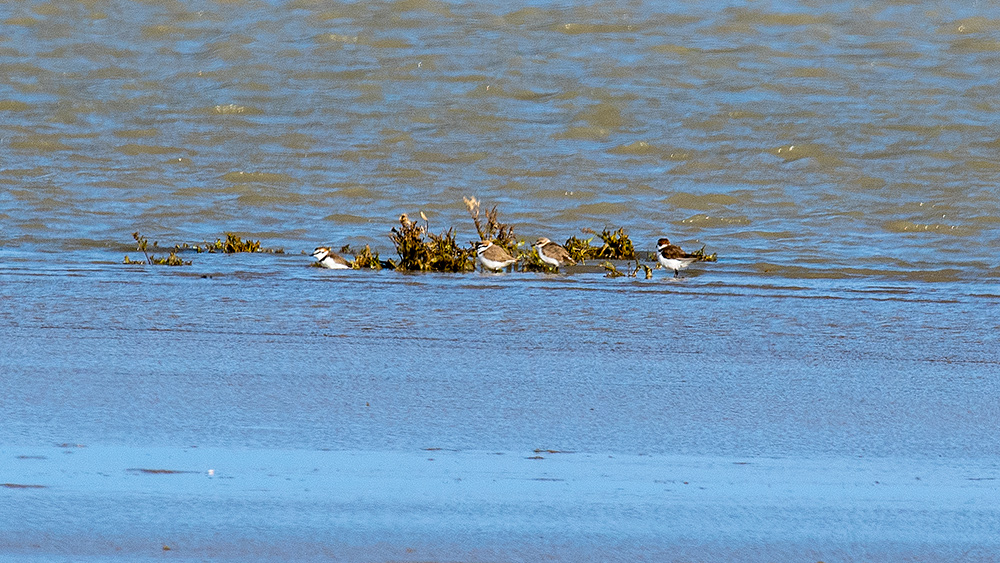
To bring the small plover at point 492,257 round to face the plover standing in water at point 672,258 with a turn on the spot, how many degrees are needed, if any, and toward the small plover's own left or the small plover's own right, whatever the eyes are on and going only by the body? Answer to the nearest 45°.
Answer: approximately 180°

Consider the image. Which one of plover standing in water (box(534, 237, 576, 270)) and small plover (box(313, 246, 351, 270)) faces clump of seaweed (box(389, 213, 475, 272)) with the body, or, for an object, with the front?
the plover standing in water

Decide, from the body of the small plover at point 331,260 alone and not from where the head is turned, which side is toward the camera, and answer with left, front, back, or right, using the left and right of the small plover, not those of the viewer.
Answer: left

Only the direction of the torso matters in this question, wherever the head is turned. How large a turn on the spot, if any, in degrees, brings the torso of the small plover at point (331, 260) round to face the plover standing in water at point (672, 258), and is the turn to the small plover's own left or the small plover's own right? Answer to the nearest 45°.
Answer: approximately 180°

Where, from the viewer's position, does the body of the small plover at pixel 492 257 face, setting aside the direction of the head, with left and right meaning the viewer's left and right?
facing to the left of the viewer

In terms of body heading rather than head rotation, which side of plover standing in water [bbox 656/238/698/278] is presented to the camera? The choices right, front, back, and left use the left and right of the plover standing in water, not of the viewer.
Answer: left

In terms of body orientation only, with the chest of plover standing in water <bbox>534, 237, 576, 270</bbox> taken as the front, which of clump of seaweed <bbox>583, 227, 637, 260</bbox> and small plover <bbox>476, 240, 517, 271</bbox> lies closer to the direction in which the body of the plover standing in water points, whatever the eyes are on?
the small plover

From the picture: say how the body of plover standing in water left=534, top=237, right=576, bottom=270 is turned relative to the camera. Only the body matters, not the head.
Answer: to the viewer's left
